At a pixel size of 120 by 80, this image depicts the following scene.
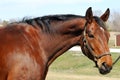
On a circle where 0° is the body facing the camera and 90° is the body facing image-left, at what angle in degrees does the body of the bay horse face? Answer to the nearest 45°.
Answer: approximately 270°
